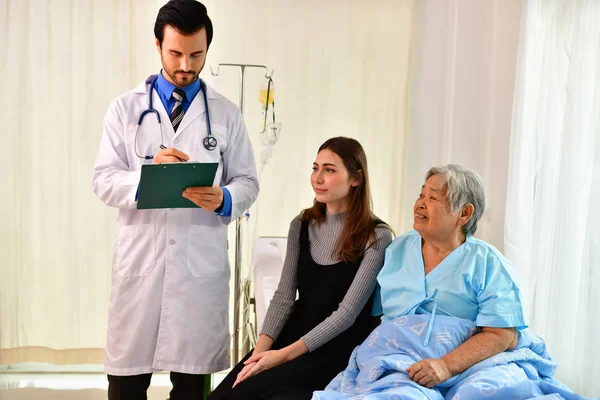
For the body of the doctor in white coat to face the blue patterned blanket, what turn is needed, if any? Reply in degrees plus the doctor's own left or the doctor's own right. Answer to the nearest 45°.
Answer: approximately 45° to the doctor's own left

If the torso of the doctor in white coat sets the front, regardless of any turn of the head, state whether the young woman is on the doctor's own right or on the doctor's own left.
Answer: on the doctor's own left

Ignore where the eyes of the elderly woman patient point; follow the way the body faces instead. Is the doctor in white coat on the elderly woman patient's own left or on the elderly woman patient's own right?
on the elderly woman patient's own right

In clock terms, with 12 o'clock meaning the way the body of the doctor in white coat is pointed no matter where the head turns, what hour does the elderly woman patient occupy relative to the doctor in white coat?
The elderly woman patient is roughly at 10 o'clock from the doctor in white coat.

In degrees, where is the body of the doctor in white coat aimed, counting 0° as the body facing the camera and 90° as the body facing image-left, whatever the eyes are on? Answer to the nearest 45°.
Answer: approximately 0°

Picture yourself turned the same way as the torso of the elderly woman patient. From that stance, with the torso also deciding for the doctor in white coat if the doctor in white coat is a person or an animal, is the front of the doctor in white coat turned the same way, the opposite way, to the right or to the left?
to the left

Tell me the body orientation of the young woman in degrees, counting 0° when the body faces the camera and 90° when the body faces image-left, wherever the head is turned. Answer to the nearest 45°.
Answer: approximately 45°

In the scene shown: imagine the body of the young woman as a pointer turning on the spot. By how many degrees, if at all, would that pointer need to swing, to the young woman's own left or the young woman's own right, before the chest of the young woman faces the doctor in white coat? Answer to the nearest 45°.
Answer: approximately 45° to the young woman's own right
